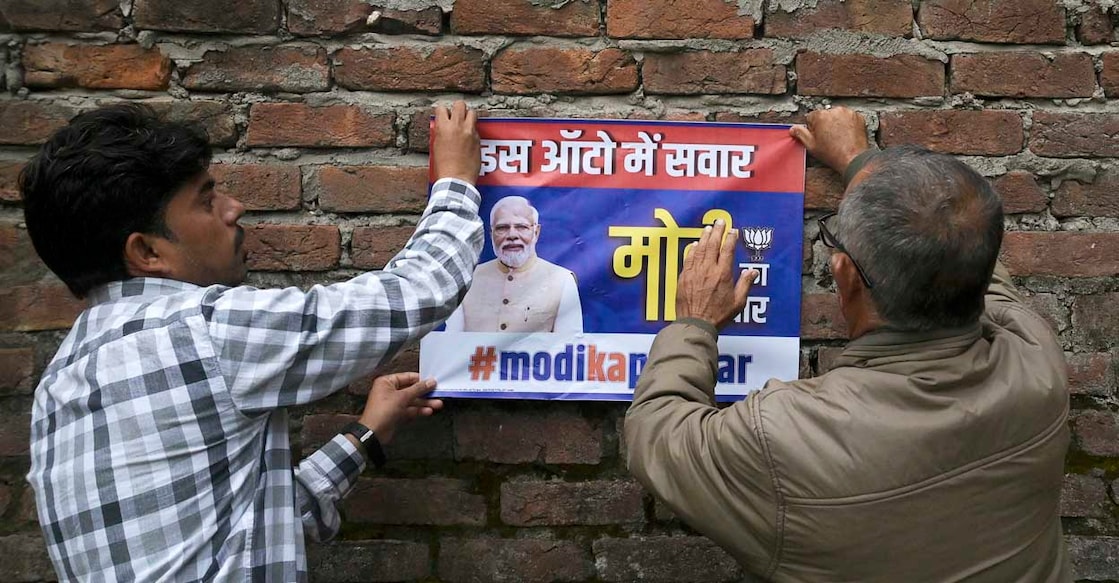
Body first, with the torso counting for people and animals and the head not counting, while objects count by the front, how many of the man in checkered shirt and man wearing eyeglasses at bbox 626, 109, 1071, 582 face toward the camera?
0

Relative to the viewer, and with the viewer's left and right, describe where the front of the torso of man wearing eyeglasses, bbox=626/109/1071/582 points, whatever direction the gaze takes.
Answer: facing away from the viewer and to the left of the viewer

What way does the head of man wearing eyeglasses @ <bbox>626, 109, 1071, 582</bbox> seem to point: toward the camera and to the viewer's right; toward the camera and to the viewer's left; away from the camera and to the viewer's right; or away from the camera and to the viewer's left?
away from the camera and to the viewer's left

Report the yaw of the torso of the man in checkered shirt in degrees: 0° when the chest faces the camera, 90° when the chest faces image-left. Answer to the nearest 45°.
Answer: approximately 225°

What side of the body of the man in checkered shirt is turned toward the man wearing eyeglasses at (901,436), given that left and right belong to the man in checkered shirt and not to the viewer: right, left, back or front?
right

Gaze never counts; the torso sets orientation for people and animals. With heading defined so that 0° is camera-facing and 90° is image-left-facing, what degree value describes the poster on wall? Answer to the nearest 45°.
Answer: approximately 0°
